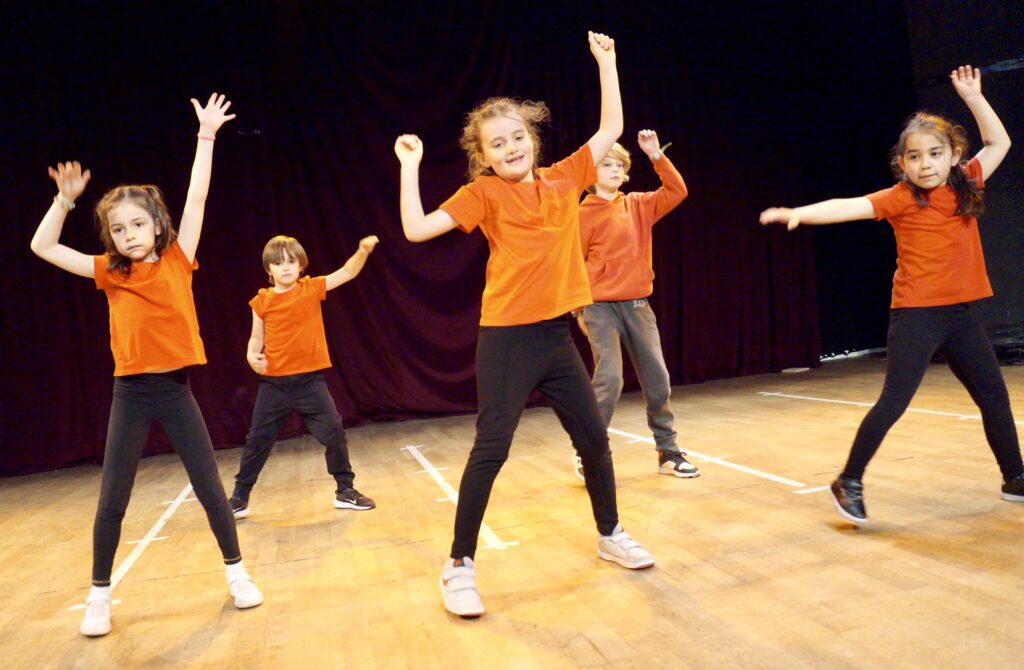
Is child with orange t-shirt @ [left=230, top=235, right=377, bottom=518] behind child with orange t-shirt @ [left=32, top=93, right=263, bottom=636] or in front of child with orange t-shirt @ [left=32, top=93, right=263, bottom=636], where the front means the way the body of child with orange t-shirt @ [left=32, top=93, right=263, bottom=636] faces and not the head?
behind

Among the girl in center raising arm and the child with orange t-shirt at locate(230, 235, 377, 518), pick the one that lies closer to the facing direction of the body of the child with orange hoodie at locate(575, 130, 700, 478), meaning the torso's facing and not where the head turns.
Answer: the girl in center raising arm

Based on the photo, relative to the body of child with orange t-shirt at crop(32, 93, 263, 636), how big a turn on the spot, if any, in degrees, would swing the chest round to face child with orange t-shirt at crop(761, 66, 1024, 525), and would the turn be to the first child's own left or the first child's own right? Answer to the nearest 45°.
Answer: approximately 90° to the first child's own left

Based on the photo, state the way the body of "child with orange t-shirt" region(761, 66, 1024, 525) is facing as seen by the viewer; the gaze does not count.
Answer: toward the camera

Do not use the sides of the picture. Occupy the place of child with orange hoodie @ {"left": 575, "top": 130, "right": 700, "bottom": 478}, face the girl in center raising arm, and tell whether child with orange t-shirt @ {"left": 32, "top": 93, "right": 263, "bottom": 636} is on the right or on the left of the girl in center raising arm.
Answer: right

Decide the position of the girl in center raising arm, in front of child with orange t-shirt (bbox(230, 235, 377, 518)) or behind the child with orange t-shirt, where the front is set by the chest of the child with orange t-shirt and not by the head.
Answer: in front

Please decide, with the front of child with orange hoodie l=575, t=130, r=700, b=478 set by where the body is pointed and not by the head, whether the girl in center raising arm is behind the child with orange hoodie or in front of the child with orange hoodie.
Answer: in front

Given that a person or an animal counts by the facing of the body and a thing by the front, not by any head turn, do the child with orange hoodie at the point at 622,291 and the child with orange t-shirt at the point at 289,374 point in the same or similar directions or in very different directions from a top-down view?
same or similar directions

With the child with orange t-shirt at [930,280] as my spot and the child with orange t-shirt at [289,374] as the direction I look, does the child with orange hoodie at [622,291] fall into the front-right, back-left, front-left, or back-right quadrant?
front-right

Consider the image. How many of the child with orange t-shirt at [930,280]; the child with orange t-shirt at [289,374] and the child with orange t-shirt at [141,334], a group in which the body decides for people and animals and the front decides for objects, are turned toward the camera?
3

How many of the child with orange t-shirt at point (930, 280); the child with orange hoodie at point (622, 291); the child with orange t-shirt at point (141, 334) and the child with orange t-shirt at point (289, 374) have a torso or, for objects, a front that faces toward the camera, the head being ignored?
4

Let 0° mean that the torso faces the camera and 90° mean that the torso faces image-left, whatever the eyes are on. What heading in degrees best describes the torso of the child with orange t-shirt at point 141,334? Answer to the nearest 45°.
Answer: approximately 0°

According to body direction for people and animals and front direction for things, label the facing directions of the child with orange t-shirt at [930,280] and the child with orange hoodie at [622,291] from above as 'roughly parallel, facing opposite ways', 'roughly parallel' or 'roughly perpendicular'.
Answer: roughly parallel

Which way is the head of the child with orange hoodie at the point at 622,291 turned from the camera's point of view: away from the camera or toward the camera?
toward the camera
